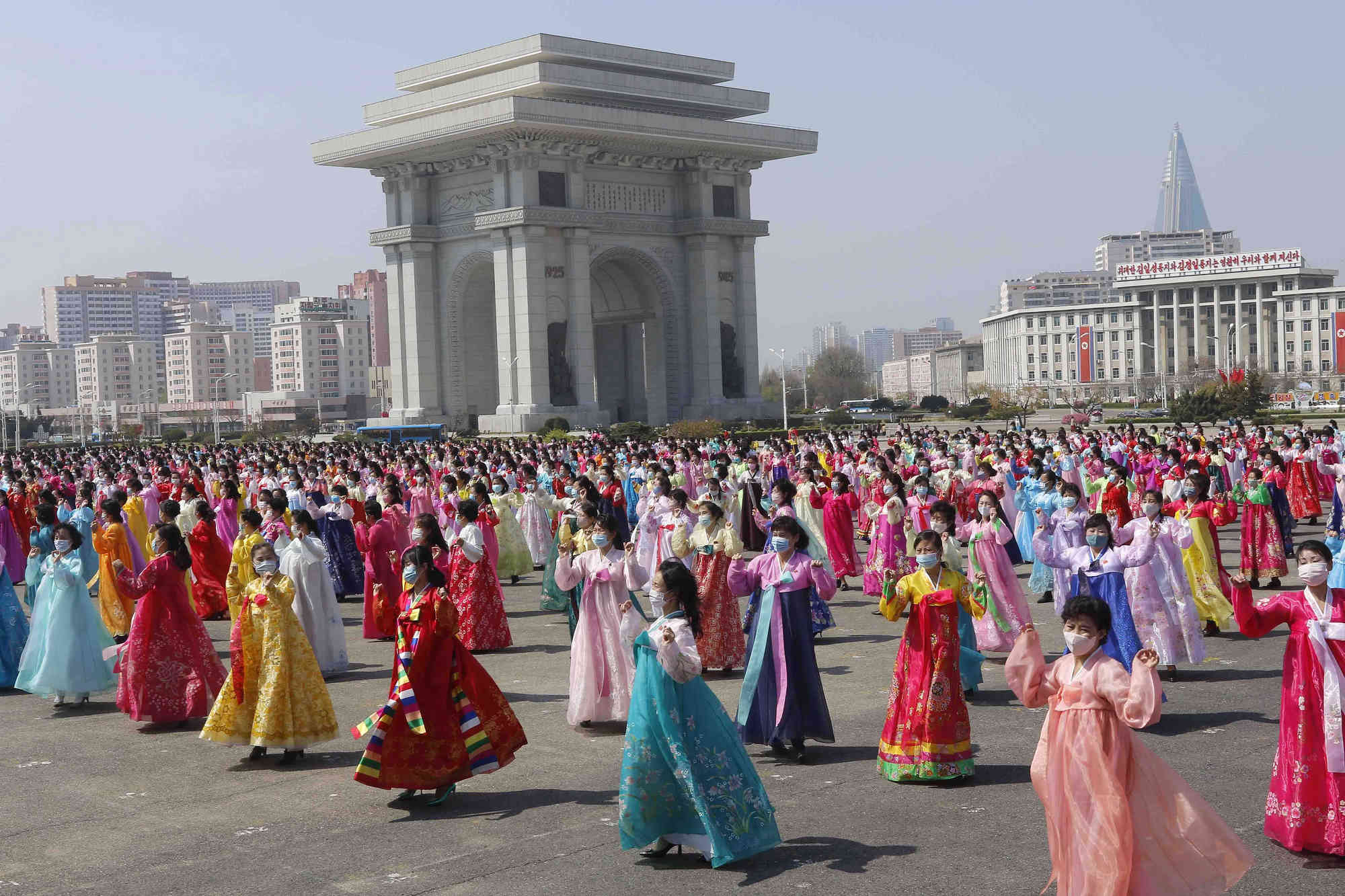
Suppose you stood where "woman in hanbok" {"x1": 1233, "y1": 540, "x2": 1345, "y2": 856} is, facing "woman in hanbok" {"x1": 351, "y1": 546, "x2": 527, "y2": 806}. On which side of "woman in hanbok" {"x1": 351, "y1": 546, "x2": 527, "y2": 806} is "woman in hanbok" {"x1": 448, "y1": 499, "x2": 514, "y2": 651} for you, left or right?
right

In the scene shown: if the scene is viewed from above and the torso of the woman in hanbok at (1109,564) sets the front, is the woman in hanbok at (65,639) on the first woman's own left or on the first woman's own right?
on the first woman's own right

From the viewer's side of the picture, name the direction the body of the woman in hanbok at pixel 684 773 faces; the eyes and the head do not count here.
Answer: to the viewer's left

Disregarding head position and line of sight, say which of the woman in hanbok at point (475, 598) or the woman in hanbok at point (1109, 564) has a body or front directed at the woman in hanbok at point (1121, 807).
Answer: the woman in hanbok at point (1109, 564)

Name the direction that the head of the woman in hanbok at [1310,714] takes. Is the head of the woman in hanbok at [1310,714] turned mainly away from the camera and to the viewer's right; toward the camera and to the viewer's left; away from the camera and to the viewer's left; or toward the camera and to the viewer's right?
toward the camera and to the viewer's left

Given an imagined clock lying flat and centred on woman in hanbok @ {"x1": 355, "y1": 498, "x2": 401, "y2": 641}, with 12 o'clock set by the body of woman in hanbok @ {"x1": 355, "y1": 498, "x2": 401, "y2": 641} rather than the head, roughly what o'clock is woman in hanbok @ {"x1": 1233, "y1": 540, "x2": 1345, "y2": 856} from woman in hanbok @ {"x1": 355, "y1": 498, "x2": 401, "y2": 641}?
woman in hanbok @ {"x1": 1233, "y1": 540, "x2": 1345, "y2": 856} is roughly at 8 o'clock from woman in hanbok @ {"x1": 355, "y1": 498, "x2": 401, "y2": 641}.
